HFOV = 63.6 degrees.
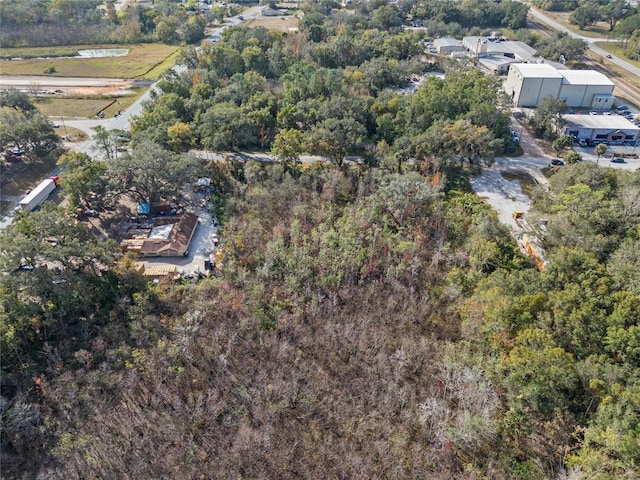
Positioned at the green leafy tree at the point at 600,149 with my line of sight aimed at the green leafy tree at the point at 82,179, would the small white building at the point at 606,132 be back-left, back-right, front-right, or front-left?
back-right

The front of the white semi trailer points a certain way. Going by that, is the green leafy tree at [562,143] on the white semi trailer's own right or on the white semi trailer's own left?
on the white semi trailer's own right

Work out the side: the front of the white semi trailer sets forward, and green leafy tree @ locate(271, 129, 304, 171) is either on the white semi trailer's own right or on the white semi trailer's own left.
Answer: on the white semi trailer's own right

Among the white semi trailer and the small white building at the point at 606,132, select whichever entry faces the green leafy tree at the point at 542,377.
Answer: the small white building

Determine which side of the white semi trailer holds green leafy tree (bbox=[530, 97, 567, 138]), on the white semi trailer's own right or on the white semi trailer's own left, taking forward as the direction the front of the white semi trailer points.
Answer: on the white semi trailer's own right

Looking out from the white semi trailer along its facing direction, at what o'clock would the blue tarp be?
The blue tarp is roughly at 3 o'clock from the white semi trailer.

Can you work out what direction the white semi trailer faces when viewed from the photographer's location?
facing away from the viewer and to the right of the viewer

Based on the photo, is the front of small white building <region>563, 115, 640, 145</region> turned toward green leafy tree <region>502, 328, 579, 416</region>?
yes

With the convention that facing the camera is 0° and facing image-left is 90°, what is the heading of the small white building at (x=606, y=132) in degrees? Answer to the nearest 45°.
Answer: approximately 0°

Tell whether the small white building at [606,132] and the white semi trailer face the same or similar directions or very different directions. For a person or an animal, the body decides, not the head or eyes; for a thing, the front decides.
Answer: very different directions

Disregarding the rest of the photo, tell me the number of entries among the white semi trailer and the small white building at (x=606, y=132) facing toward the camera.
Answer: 1
